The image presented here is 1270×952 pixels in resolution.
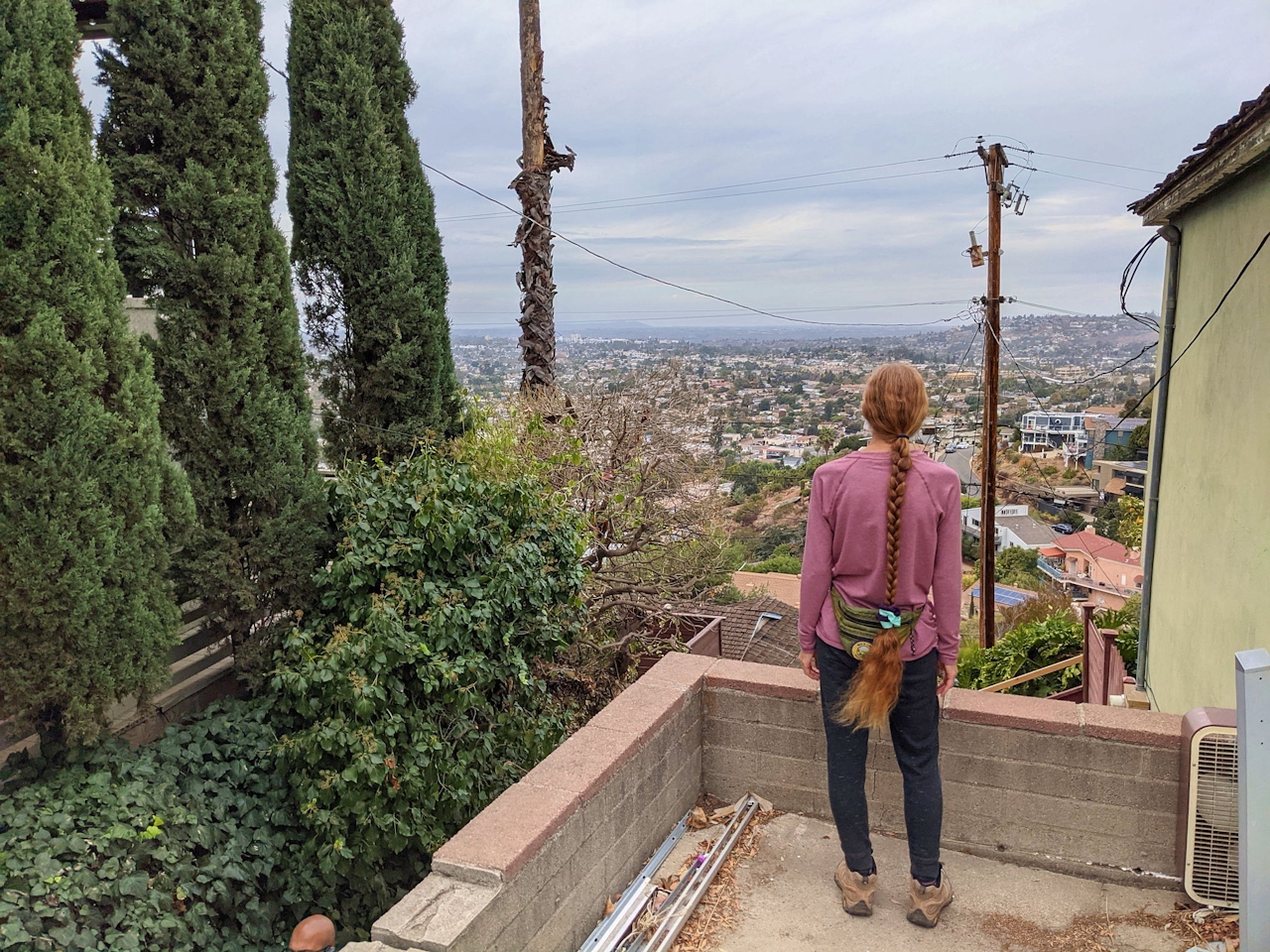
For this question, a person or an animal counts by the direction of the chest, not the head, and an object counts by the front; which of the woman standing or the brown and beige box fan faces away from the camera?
the woman standing

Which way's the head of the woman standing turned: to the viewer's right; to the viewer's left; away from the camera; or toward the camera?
away from the camera

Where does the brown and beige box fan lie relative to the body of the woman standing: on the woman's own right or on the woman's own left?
on the woman's own right

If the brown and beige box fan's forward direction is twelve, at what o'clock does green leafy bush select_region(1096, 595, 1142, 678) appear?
The green leafy bush is roughly at 6 o'clock from the brown and beige box fan.

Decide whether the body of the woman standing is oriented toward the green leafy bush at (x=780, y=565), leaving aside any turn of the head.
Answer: yes

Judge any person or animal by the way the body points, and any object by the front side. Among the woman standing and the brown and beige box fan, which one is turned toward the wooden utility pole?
the woman standing

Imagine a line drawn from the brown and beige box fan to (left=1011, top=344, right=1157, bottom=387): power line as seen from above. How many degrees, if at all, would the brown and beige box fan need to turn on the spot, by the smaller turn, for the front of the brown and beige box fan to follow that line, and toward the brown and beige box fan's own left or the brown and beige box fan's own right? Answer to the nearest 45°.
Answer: approximately 180°

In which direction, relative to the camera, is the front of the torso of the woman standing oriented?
away from the camera
